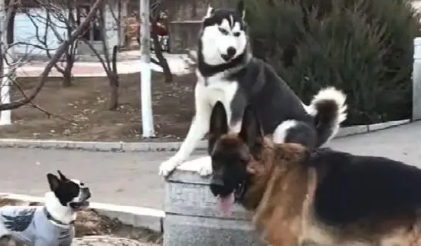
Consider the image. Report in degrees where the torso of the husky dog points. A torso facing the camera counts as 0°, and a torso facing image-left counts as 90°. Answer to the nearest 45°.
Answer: approximately 45°

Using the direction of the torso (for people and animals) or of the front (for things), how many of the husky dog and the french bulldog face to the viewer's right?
1

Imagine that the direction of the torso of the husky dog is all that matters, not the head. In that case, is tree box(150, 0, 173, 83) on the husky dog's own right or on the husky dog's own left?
on the husky dog's own right

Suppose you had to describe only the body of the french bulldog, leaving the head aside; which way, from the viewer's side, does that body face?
to the viewer's right

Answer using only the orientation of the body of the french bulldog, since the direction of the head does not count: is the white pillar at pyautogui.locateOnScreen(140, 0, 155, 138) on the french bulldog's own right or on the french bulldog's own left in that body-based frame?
on the french bulldog's own left
